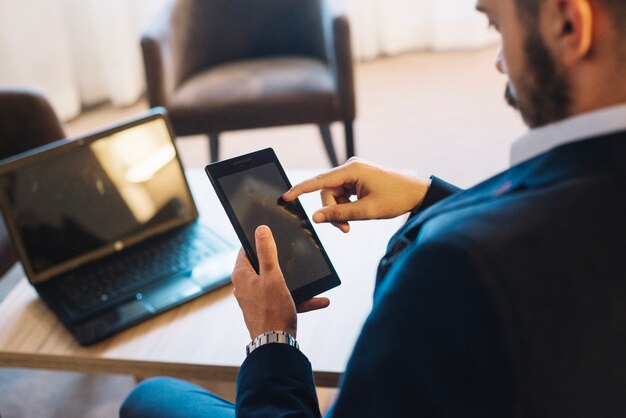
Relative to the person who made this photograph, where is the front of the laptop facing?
facing the viewer and to the right of the viewer

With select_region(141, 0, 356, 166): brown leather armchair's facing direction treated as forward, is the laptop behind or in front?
in front

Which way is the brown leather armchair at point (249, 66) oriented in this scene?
toward the camera

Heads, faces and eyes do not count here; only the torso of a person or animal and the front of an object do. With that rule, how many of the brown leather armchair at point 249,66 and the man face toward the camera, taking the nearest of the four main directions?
1

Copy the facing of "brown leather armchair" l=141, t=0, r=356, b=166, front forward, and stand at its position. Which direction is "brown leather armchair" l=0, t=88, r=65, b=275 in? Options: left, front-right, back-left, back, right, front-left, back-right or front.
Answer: front-right

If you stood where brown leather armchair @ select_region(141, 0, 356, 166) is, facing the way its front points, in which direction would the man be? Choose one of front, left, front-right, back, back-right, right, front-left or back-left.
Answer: front

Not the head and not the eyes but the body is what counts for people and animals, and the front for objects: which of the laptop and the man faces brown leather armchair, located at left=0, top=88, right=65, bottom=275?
the man

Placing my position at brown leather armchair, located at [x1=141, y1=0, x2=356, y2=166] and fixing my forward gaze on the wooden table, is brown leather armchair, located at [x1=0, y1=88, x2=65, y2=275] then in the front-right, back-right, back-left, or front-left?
front-right

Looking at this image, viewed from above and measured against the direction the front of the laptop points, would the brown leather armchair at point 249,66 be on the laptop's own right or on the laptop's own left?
on the laptop's own left

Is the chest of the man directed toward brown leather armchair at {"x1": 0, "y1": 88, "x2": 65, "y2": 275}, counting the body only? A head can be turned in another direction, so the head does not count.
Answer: yes

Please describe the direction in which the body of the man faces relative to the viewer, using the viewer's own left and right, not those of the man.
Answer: facing away from the viewer and to the left of the viewer

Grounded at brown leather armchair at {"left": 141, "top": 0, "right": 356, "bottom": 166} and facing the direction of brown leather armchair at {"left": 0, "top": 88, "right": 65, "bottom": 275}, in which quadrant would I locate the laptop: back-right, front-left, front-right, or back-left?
front-left

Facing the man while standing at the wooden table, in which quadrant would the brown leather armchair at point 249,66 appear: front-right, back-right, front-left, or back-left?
back-left

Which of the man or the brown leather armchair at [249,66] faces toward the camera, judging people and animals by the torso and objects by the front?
the brown leather armchair

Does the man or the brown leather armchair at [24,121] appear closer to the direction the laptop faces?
the man

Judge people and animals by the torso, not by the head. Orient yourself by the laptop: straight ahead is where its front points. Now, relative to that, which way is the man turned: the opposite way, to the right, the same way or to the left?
the opposite way

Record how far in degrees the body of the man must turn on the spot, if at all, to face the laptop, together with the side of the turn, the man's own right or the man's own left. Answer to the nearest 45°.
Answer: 0° — they already face it

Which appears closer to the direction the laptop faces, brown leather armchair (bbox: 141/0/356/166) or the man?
the man

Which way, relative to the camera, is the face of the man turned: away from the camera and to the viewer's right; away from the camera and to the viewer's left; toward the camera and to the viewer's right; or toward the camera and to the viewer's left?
away from the camera and to the viewer's left

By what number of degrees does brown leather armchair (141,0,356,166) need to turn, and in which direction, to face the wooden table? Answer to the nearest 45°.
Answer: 0° — it already faces it
